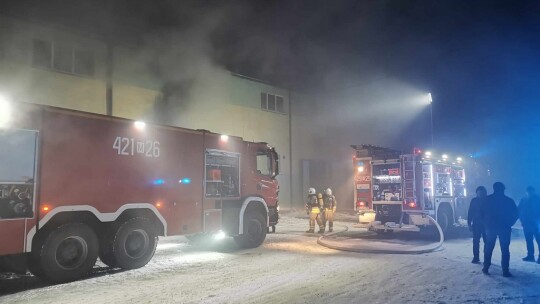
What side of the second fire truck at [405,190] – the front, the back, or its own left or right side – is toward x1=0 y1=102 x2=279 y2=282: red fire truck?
back

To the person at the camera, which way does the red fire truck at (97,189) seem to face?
facing away from the viewer and to the right of the viewer

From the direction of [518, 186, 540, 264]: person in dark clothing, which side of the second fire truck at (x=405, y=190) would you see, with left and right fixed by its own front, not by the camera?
right

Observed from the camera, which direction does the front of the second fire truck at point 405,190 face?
facing away from the viewer and to the right of the viewer
